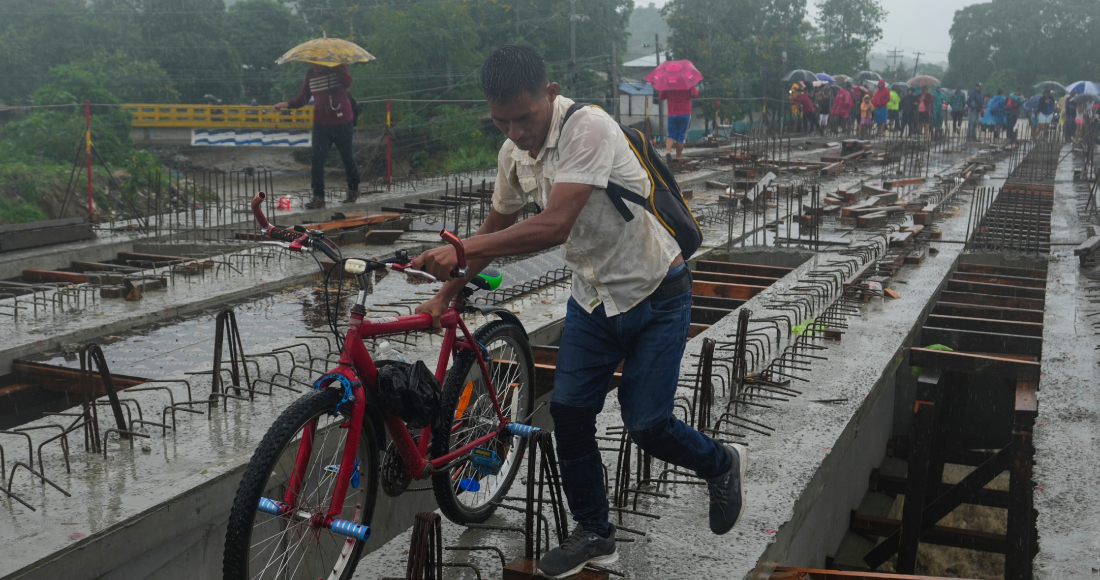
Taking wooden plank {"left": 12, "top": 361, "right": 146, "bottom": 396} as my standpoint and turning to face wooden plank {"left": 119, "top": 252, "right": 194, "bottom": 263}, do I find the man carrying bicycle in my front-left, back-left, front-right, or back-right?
back-right

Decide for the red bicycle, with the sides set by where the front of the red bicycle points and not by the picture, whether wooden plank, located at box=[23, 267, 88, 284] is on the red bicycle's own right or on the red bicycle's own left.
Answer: on the red bicycle's own right

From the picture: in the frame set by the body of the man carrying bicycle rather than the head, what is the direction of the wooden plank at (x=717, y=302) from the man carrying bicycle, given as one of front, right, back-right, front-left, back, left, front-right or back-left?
back-right

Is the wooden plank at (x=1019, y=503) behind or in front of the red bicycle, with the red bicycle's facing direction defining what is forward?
behind

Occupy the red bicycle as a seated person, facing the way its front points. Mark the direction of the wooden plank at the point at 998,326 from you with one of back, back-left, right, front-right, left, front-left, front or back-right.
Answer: back

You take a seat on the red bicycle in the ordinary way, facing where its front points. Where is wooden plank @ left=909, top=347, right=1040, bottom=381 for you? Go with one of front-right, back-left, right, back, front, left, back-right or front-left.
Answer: back

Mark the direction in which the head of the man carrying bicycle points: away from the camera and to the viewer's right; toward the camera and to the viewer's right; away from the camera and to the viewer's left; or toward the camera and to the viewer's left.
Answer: toward the camera and to the viewer's left

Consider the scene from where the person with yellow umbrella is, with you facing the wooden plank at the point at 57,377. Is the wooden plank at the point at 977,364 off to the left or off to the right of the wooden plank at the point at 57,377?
left
